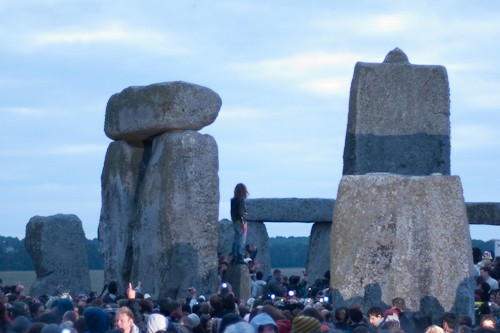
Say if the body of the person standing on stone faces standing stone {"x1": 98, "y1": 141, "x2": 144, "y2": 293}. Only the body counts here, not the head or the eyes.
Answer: no

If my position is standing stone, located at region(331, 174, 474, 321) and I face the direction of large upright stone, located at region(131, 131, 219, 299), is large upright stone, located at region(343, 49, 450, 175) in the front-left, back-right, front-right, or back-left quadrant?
front-right

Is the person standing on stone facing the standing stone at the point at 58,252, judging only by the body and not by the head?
no

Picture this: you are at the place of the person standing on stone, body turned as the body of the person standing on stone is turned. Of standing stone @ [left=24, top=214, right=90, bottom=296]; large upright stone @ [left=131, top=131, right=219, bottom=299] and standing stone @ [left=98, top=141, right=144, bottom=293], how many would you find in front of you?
0

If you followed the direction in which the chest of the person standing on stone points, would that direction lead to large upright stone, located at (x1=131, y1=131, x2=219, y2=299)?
no

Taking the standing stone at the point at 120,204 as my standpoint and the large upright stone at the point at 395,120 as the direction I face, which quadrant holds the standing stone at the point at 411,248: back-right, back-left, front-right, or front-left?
front-right
